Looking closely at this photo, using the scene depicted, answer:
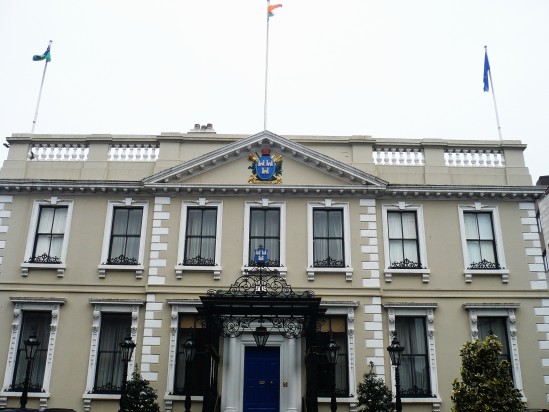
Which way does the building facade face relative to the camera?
toward the camera

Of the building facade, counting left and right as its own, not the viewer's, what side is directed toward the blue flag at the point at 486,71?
left
